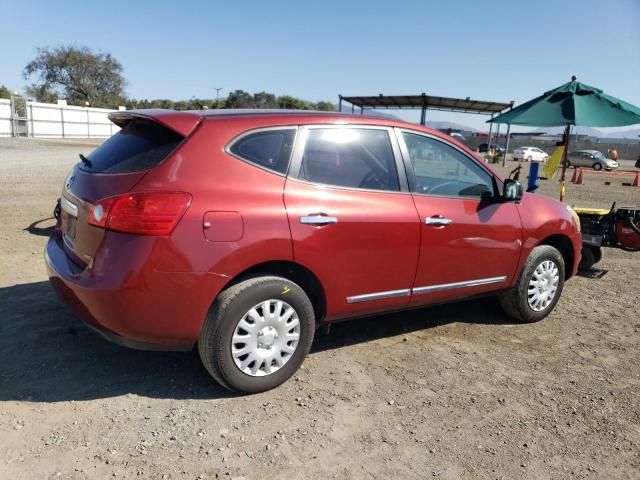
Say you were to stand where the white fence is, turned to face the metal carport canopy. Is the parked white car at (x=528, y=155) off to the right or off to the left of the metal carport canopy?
left

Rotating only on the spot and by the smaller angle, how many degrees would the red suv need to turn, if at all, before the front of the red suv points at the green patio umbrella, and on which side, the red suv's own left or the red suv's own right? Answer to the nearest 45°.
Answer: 0° — it already faces it

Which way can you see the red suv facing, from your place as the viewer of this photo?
facing away from the viewer and to the right of the viewer

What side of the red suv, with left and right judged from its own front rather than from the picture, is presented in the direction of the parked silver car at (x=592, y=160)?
front

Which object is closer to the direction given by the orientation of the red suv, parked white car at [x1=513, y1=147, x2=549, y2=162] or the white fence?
the parked white car

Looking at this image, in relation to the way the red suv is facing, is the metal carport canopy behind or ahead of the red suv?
ahead

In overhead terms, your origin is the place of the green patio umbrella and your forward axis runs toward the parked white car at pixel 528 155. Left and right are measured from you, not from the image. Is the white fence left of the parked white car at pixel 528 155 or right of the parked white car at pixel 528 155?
left

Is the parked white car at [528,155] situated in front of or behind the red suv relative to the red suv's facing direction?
in front
